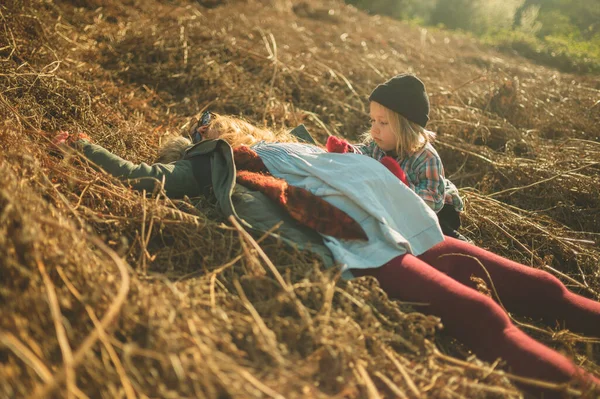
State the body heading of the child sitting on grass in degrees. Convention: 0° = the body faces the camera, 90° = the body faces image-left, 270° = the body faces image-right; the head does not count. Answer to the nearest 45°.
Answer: approximately 45°
